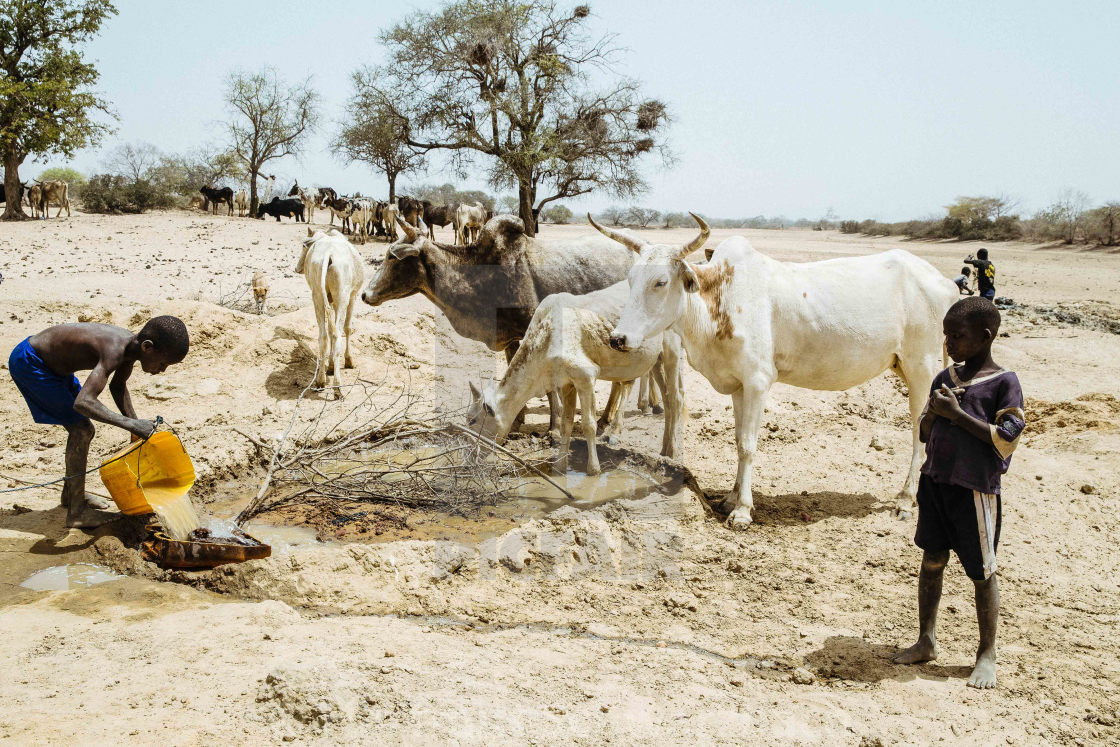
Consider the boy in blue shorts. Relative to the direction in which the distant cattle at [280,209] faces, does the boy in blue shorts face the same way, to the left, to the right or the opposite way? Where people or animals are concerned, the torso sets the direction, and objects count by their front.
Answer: the opposite way

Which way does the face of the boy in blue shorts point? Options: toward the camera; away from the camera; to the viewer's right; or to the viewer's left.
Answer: to the viewer's right

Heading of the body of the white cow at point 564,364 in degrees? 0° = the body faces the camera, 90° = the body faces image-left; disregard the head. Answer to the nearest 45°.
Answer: approximately 45°

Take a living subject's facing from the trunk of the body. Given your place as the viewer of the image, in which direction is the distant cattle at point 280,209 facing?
facing to the left of the viewer

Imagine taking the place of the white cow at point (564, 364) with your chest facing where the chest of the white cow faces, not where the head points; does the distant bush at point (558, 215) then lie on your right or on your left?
on your right

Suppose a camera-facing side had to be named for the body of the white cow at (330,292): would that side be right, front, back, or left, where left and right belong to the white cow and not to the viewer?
back

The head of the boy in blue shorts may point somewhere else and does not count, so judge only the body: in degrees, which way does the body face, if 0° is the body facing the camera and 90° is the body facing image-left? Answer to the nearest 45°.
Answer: approximately 270°

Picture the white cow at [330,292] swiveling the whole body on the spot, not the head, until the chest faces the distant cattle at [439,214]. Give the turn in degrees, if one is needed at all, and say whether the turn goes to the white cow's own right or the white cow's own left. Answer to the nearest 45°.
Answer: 0° — it already faces it

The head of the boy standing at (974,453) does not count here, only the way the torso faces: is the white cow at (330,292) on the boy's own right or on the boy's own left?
on the boy's own right

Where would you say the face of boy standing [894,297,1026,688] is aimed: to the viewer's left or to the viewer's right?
to the viewer's left

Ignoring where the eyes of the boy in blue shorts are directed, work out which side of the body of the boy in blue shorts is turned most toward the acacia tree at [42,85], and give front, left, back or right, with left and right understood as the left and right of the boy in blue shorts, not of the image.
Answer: left

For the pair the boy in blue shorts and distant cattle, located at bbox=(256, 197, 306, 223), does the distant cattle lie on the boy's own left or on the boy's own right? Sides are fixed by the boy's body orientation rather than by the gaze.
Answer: on the boy's own left
